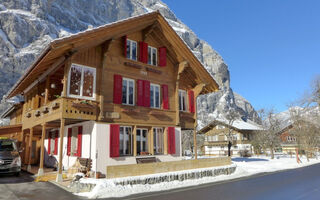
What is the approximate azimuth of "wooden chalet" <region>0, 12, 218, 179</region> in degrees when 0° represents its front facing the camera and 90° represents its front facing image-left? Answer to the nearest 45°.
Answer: approximately 315°

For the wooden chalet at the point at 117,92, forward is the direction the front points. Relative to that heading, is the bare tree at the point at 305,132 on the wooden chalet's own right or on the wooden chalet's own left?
on the wooden chalet's own left
